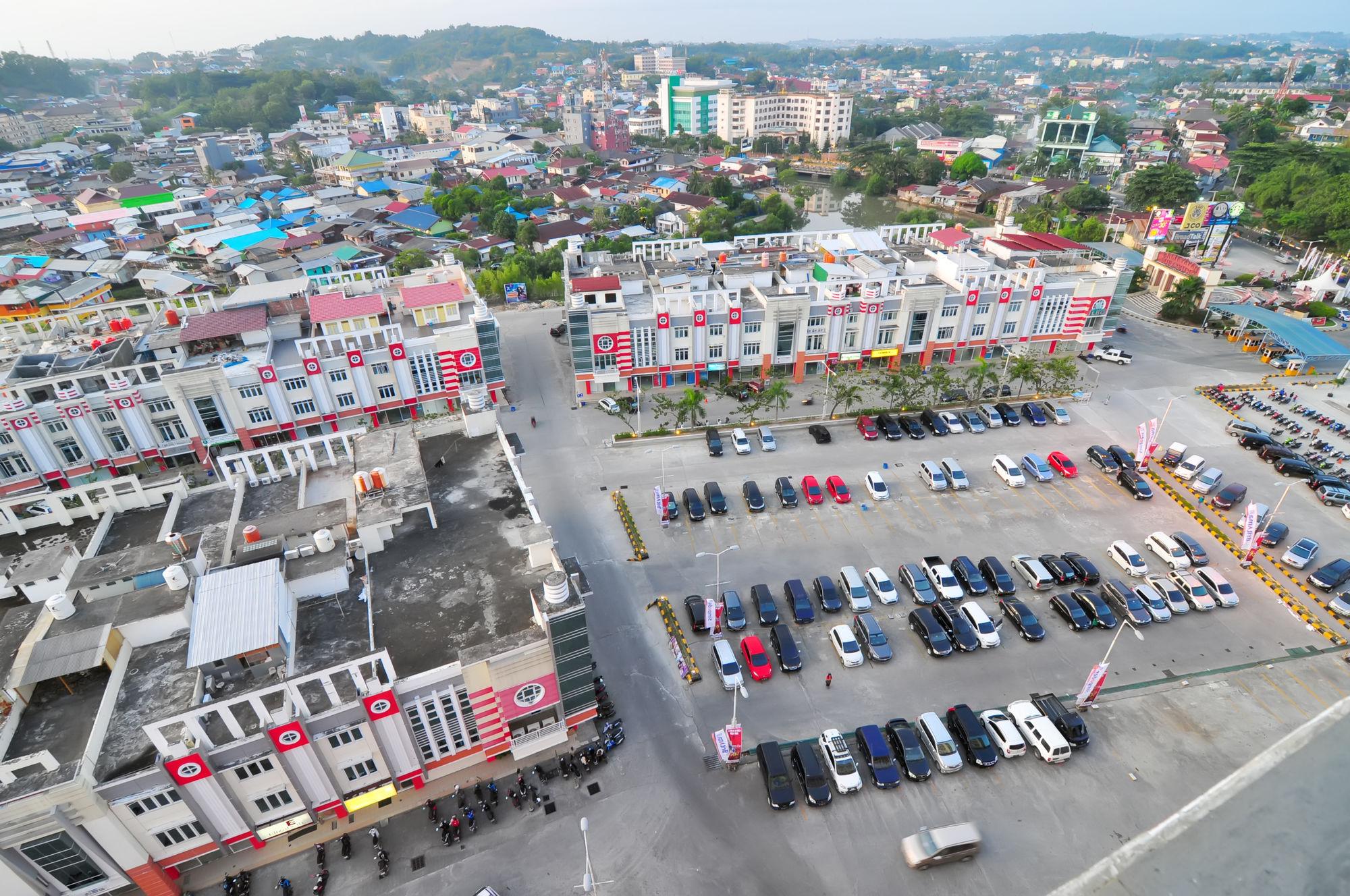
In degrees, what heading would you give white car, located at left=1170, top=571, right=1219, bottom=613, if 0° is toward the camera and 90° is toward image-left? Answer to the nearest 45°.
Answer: approximately 315°

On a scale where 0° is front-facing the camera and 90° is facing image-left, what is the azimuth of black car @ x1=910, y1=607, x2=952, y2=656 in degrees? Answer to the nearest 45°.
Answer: approximately 315°

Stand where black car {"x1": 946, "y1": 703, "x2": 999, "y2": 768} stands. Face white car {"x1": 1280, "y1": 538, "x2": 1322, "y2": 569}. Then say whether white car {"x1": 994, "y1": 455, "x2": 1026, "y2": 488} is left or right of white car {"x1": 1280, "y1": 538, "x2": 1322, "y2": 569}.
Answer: left

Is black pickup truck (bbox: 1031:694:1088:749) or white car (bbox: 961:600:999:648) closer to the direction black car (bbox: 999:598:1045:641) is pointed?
the black pickup truck

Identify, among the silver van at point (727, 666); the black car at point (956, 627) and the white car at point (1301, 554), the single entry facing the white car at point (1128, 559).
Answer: the white car at point (1301, 554)

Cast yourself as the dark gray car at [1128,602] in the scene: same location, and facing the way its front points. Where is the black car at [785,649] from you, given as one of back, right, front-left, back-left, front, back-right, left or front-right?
right

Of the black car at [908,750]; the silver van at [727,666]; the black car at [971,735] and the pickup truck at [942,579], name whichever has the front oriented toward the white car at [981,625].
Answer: the pickup truck

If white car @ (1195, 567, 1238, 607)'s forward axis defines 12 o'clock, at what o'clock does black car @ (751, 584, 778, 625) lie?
The black car is roughly at 3 o'clock from the white car.

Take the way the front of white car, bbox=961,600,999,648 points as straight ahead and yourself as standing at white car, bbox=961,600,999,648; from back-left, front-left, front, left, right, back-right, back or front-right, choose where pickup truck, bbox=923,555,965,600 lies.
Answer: back

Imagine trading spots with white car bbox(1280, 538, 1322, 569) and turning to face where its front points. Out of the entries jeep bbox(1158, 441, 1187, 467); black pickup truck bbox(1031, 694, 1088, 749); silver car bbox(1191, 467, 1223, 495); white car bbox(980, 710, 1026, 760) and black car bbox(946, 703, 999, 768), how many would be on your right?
2

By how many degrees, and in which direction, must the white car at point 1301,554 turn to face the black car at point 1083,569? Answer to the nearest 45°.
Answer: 0° — it already faces it

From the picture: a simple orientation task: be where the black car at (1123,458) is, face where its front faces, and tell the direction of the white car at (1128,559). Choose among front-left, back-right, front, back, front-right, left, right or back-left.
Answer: front-right

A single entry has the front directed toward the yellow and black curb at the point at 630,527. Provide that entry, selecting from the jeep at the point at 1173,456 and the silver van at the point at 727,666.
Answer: the jeep
